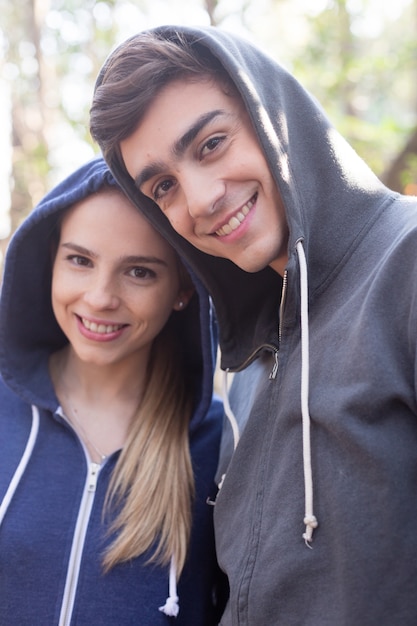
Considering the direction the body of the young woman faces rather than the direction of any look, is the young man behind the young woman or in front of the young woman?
in front

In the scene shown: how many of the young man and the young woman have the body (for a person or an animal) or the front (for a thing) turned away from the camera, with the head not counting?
0

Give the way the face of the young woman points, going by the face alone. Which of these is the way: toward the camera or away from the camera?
toward the camera

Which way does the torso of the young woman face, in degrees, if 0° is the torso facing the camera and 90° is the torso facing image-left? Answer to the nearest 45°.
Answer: approximately 0°

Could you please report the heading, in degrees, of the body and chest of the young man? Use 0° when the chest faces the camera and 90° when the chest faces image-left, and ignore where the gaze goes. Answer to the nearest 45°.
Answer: approximately 45°

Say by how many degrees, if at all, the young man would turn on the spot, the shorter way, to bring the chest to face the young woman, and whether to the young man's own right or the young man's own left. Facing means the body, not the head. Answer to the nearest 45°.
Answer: approximately 90° to the young man's own right
